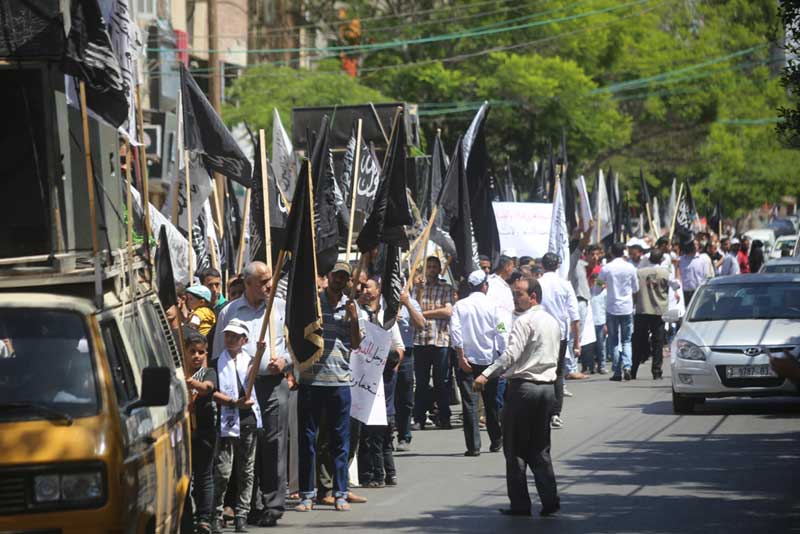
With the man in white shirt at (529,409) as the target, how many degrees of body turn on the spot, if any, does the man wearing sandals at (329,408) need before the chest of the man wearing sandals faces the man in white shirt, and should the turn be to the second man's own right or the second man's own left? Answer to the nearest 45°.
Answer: approximately 90° to the second man's own left

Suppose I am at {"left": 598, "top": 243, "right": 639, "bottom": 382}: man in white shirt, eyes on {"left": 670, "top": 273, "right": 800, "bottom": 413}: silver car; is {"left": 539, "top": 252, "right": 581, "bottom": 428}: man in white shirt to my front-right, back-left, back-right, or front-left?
front-right

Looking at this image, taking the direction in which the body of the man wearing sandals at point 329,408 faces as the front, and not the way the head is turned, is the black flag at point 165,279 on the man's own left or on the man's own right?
on the man's own right

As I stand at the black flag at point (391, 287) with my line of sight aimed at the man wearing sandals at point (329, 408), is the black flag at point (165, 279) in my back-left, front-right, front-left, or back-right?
front-right

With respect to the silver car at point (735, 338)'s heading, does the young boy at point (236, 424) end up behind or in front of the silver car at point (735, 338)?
in front

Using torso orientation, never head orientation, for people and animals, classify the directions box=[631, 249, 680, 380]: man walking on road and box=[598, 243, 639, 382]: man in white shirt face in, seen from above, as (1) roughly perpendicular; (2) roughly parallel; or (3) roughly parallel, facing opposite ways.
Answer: roughly parallel

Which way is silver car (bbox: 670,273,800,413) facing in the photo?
toward the camera

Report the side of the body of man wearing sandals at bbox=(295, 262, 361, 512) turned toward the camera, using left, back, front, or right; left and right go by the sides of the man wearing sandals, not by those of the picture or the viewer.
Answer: front
